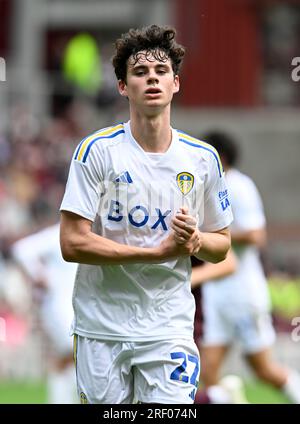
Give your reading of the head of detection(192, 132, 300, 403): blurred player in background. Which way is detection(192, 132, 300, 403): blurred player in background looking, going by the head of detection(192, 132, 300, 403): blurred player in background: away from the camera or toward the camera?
away from the camera

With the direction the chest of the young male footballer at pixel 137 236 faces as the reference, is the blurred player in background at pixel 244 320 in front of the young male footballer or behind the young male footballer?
behind

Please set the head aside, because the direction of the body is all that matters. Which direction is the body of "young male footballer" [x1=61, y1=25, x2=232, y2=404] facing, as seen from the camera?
toward the camera

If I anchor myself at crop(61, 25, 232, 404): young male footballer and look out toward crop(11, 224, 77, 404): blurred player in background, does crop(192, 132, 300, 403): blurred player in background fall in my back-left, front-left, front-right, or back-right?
front-right

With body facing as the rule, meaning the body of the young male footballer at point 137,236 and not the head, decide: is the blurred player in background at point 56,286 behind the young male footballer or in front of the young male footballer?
behind
